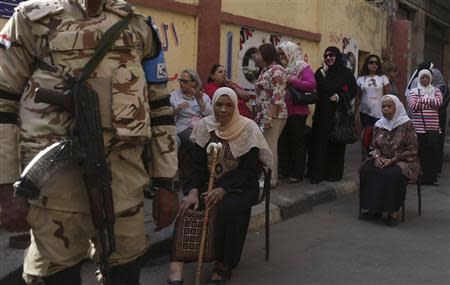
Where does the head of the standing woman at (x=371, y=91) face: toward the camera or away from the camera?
toward the camera

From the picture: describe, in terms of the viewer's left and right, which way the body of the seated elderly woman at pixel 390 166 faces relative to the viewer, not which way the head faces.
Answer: facing the viewer and to the left of the viewer

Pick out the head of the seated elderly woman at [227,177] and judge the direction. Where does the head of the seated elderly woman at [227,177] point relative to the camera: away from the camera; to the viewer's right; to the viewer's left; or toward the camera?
toward the camera

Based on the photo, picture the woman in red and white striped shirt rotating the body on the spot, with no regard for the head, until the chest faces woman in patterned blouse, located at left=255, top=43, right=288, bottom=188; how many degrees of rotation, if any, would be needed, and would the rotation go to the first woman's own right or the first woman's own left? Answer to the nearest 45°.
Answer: approximately 45° to the first woman's own right

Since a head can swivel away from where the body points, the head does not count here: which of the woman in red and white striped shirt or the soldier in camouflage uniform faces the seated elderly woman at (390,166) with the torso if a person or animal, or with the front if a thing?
the woman in red and white striped shirt

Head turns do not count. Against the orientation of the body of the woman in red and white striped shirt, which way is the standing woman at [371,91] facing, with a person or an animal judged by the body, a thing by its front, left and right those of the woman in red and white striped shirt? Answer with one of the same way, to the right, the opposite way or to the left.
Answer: the same way

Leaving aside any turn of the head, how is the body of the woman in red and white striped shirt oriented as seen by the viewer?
toward the camera

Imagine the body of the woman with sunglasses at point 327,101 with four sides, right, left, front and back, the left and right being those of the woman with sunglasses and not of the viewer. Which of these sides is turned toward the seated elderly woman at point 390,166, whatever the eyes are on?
left

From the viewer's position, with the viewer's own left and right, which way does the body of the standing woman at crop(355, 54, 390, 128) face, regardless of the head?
facing the viewer
